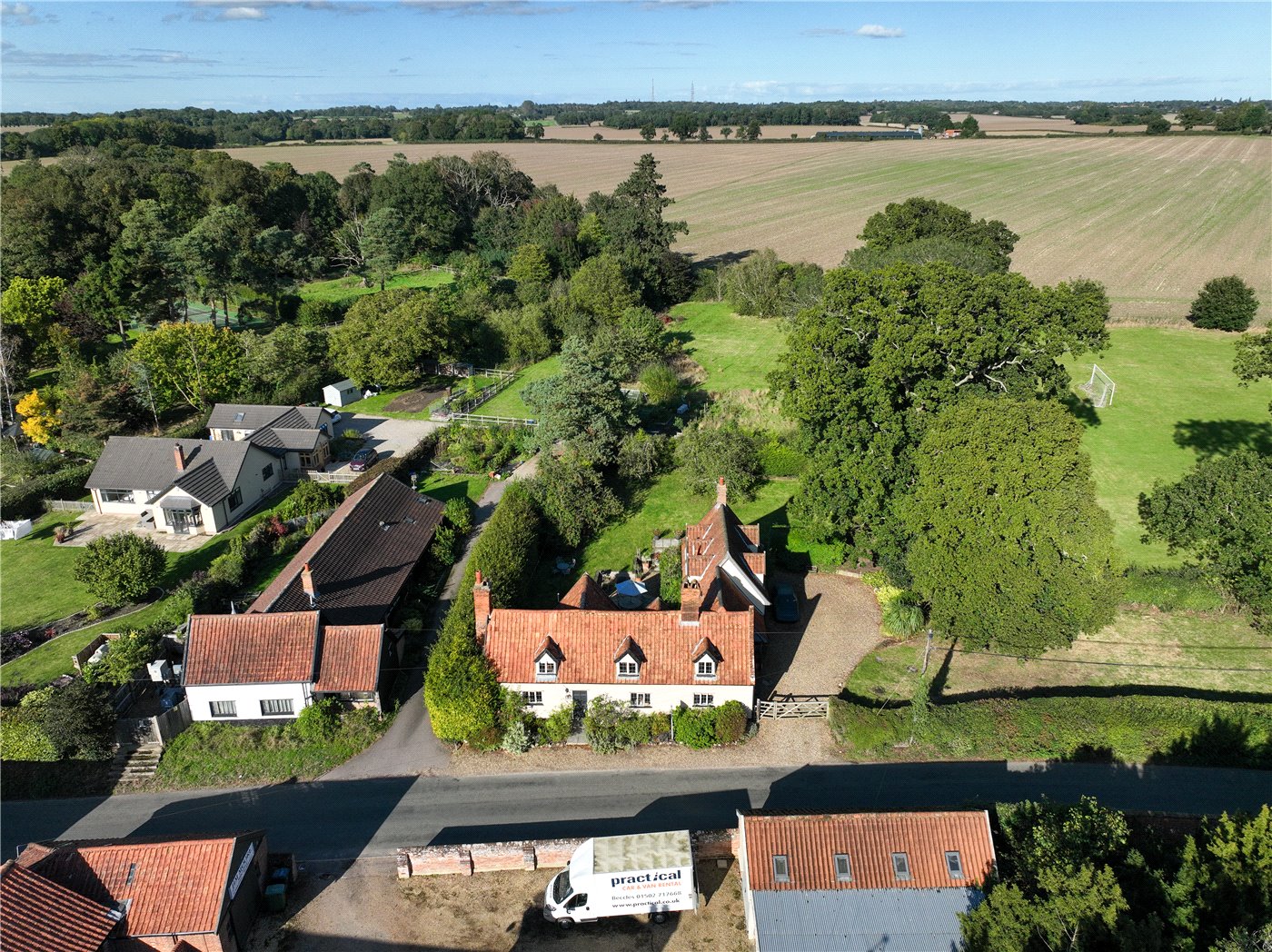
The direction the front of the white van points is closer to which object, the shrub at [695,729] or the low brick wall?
the low brick wall

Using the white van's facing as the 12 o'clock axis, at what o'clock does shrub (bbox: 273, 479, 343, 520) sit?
The shrub is roughly at 2 o'clock from the white van.

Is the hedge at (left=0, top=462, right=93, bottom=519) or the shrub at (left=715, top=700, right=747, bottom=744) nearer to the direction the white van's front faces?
the hedge

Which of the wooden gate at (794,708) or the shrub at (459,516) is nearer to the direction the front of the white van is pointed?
the shrub

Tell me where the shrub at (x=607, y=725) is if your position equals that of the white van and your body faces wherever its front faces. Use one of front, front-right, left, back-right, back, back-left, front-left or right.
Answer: right

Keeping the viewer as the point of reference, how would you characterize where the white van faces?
facing to the left of the viewer

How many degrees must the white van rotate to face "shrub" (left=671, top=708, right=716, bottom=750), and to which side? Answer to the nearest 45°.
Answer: approximately 90° to its right

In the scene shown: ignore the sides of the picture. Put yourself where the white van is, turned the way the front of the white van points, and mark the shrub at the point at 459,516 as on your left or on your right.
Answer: on your right

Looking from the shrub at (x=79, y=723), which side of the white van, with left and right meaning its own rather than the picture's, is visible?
front

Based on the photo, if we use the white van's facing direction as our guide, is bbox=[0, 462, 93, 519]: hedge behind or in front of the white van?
in front

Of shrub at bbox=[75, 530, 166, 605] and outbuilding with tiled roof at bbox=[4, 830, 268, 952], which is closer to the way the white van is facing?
the outbuilding with tiled roof

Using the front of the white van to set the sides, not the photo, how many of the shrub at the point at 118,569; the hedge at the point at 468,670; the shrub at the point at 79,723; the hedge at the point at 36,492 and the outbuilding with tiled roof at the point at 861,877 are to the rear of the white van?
1

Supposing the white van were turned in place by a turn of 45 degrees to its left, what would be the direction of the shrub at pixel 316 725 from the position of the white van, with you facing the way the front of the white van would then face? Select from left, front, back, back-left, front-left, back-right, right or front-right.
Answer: right

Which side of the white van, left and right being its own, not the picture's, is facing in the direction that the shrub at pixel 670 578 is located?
right

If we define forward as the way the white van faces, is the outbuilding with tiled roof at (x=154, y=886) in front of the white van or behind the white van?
in front

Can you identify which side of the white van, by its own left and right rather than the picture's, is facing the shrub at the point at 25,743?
front
